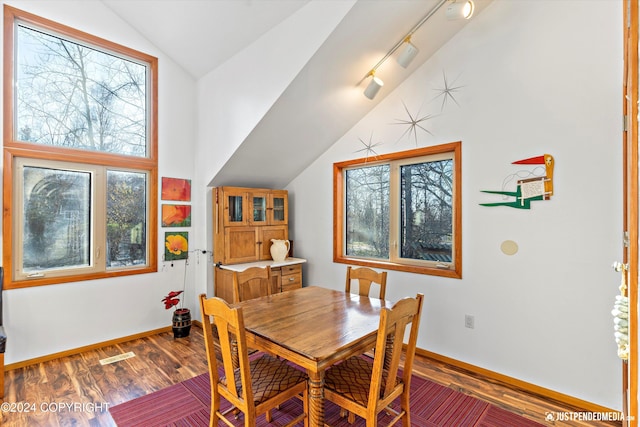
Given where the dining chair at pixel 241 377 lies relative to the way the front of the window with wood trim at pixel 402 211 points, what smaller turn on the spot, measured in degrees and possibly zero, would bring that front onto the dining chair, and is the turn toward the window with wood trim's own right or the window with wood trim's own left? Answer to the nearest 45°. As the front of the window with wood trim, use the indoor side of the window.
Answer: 0° — it already faces it

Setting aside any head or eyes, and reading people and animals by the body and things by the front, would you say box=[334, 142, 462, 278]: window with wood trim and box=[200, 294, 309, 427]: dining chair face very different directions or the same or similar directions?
very different directions

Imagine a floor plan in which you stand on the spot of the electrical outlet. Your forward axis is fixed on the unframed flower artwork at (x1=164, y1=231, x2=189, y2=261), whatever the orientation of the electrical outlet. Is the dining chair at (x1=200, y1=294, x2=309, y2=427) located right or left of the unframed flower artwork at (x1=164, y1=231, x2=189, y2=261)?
left

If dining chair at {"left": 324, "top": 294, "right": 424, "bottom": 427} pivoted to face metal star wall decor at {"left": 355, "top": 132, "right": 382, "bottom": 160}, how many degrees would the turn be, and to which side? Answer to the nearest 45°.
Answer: approximately 45° to its right

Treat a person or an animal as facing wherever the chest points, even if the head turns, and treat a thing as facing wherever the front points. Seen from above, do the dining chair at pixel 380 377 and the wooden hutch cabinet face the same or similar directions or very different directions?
very different directions

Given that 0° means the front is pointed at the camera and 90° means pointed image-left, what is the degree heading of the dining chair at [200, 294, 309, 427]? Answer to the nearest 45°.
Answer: approximately 225°
